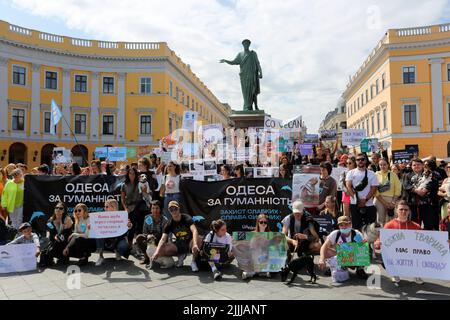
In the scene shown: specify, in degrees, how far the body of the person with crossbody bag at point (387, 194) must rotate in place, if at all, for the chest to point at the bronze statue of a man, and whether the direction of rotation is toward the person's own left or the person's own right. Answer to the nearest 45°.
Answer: approximately 135° to the person's own right

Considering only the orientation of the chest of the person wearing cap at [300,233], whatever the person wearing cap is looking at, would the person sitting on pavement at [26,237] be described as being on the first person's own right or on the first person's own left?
on the first person's own right

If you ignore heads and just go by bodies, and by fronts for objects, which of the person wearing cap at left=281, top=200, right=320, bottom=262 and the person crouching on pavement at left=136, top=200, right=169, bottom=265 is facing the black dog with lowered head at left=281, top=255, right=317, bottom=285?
the person wearing cap

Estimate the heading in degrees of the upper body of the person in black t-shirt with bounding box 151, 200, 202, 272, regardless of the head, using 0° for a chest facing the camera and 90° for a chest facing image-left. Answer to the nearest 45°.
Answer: approximately 0°

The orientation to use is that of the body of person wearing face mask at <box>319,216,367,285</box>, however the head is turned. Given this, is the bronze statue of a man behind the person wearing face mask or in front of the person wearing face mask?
behind

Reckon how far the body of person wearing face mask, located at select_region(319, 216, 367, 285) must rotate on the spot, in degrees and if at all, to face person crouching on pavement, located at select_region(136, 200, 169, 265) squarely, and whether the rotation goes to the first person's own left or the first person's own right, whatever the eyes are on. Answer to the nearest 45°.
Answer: approximately 90° to the first person's own right

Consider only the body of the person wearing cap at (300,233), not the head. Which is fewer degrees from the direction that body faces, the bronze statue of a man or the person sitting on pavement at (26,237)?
the person sitting on pavement

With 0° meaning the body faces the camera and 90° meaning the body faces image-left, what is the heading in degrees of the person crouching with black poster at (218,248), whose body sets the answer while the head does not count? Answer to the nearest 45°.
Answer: approximately 0°

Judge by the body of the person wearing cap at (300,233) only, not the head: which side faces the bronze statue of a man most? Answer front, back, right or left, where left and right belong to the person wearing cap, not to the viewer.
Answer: back
